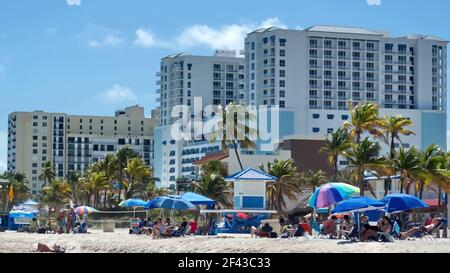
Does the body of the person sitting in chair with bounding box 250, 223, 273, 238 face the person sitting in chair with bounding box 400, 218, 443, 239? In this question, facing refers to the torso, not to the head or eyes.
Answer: no

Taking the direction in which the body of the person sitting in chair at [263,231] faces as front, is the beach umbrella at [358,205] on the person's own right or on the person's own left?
on the person's own left

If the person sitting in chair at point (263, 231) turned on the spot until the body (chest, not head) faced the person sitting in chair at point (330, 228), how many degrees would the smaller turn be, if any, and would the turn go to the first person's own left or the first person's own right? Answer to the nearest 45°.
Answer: approximately 135° to the first person's own left

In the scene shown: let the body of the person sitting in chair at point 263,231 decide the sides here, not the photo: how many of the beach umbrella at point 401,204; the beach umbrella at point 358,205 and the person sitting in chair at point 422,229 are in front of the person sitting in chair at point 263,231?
0

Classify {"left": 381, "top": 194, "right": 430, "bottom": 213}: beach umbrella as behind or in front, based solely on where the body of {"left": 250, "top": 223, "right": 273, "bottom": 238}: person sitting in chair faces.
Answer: behind

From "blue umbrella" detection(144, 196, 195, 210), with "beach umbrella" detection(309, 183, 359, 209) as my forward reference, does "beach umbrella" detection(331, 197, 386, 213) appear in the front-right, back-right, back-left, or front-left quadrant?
front-right

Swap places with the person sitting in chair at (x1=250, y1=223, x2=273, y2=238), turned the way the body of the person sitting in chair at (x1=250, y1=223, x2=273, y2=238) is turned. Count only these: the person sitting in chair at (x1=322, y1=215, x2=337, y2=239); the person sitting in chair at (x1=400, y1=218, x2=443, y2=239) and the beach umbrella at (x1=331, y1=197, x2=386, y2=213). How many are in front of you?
0

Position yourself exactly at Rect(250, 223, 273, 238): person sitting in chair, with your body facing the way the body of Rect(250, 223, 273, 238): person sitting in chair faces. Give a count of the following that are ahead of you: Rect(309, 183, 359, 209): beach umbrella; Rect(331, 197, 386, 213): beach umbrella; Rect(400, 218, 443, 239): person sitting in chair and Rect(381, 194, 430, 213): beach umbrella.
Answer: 0

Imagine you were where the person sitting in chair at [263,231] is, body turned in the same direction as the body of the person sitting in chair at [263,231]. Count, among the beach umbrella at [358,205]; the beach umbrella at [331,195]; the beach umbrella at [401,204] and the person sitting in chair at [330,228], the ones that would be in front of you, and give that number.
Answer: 0

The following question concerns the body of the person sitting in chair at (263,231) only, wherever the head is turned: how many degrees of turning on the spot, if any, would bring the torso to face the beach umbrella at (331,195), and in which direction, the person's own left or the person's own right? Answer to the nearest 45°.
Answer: approximately 180°
